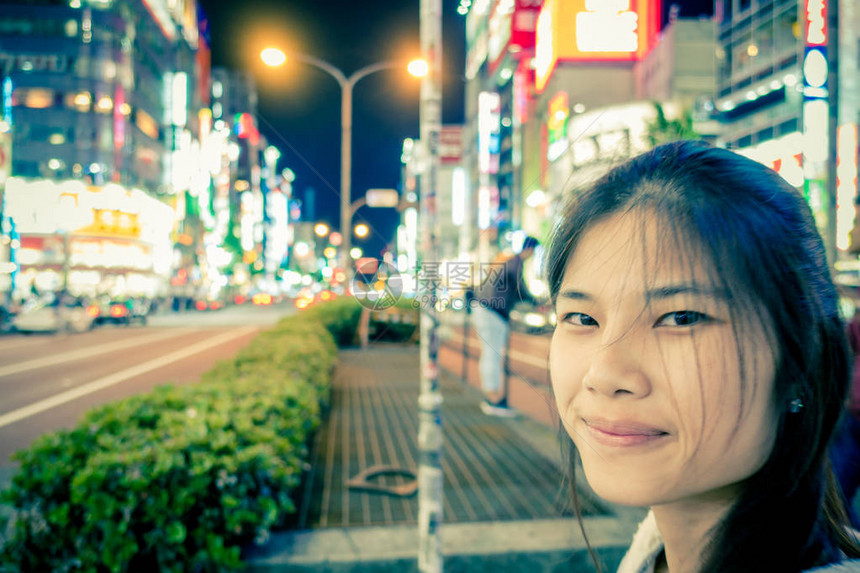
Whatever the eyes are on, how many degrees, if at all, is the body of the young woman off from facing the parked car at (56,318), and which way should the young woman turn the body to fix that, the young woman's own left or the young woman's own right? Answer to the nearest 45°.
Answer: approximately 90° to the young woman's own right

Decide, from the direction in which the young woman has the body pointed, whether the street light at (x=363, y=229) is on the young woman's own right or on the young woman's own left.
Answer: on the young woman's own right

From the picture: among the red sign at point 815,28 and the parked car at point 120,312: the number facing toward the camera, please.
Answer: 1

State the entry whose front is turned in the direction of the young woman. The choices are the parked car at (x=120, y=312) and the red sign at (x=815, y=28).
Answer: the red sign

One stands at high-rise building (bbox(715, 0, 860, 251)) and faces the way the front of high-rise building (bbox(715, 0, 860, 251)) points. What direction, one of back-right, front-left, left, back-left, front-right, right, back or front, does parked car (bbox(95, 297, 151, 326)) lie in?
front

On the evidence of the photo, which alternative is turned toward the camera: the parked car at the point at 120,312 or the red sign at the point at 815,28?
the red sign

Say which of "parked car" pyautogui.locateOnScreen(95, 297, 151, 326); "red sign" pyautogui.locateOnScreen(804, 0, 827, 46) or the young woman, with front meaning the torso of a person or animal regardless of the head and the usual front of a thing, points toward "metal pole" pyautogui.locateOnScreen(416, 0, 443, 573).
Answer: the red sign

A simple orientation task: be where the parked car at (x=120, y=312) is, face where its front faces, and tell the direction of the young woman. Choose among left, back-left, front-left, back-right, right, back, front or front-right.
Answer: back-right

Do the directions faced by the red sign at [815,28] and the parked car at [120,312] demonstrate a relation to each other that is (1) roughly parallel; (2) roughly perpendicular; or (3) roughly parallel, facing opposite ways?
roughly parallel, facing opposite ways

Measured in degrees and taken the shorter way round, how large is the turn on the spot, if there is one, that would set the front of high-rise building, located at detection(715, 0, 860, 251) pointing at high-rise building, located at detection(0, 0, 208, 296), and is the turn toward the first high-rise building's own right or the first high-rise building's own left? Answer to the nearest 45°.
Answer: approximately 45° to the first high-rise building's own right

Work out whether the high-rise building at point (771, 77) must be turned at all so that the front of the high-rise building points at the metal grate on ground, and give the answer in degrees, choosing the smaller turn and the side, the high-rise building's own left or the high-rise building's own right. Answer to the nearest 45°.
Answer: approximately 45° to the high-rise building's own left

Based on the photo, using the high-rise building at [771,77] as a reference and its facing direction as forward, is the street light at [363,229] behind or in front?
in front

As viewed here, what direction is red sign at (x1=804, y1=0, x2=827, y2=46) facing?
toward the camera

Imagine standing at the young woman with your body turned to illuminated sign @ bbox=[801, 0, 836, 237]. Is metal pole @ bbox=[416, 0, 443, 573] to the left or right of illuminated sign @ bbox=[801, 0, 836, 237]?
left

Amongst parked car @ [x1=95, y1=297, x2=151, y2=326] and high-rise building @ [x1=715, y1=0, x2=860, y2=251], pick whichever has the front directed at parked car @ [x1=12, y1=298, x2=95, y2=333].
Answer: the high-rise building

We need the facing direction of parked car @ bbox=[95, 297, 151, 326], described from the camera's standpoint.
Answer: facing away from the viewer and to the right of the viewer

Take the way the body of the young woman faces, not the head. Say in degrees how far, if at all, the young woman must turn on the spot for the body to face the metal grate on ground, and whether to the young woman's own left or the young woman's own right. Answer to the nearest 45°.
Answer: approximately 90° to the young woman's own right
